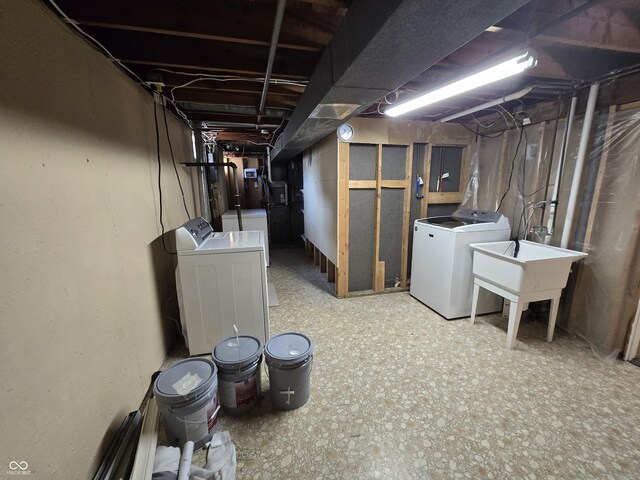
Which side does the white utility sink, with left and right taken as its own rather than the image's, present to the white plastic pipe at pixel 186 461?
front

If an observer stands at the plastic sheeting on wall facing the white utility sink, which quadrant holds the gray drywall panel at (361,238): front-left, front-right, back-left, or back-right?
front-right

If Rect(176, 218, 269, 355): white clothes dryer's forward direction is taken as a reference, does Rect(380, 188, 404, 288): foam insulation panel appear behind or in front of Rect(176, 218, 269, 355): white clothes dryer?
in front

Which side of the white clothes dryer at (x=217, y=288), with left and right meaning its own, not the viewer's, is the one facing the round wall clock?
front

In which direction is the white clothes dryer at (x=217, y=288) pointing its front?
to the viewer's right

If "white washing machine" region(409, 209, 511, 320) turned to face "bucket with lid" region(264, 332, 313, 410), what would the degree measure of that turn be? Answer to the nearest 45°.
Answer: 0° — it already faces it

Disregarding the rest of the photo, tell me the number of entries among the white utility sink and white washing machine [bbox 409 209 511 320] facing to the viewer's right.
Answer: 0

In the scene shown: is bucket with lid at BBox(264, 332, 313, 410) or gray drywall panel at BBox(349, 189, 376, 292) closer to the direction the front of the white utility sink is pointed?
the bucket with lid

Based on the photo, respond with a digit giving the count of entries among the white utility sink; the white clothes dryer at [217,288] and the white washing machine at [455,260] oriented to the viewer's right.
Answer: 1

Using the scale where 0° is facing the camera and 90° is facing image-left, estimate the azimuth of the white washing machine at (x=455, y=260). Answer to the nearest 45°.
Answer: approximately 45°

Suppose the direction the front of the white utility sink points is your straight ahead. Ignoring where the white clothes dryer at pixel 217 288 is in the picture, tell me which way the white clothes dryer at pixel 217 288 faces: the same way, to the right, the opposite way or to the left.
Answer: the opposite way

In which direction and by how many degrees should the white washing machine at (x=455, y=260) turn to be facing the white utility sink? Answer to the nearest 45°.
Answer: approximately 90° to its left

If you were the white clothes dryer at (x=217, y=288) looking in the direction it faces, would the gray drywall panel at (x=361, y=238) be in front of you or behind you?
in front

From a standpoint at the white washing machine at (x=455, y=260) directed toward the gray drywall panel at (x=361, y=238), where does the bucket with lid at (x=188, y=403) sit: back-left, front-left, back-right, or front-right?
front-left

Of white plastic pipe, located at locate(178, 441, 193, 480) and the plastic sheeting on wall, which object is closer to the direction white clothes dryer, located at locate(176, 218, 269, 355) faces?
the plastic sheeting on wall
